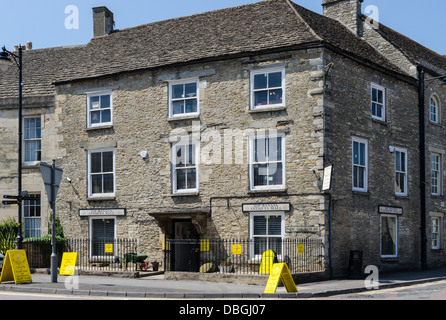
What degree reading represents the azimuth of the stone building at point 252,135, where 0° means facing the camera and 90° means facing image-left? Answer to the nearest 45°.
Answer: approximately 45°

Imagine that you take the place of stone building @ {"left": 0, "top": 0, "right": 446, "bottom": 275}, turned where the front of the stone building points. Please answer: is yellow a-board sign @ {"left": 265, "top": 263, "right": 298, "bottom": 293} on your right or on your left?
on your left
